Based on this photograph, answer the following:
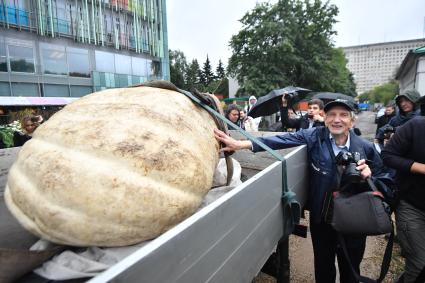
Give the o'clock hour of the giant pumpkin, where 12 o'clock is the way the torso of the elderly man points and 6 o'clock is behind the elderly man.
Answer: The giant pumpkin is roughly at 1 o'clock from the elderly man.

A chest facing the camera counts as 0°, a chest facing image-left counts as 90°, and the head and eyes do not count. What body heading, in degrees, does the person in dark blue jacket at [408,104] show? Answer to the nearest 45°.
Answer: approximately 45°

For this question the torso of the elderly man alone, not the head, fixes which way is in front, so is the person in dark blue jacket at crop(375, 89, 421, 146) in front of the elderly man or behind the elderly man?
behind

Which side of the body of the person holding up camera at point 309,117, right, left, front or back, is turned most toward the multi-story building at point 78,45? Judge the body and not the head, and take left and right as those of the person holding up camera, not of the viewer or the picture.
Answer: right

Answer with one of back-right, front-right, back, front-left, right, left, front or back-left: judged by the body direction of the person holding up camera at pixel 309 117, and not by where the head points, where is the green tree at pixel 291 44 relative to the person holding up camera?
back-right

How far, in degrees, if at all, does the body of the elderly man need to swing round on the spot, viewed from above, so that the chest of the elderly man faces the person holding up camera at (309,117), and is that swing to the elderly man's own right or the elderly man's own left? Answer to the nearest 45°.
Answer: approximately 180°

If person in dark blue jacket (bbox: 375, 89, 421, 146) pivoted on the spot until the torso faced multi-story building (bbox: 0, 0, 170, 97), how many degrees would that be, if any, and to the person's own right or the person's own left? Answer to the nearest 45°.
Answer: approximately 45° to the person's own right

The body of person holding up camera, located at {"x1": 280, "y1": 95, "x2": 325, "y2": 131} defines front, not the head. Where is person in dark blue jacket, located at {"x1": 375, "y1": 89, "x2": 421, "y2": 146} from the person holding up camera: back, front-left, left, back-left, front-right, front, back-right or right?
back-left

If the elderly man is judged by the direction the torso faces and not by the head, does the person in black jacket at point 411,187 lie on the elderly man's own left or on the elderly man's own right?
on the elderly man's own left

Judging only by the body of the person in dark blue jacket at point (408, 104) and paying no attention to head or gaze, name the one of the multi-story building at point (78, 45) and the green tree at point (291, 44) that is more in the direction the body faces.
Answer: the multi-story building
